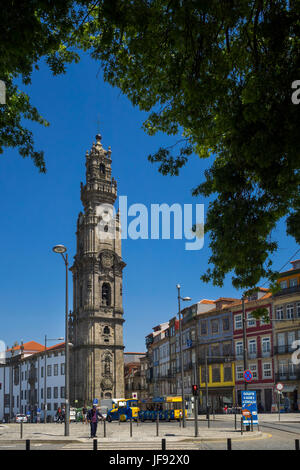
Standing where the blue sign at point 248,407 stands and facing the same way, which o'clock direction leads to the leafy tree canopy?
The leafy tree canopy is roughly at 12 o'clock from the blue sign.

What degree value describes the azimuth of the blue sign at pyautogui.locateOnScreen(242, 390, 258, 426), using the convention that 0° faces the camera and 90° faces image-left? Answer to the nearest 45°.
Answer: approximately 0°

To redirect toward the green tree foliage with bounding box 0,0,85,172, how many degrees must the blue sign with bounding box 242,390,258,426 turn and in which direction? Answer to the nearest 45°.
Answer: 0° — it already faces it

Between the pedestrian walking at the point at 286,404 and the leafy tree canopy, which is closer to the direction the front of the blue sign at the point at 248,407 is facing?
the leafy tree canopy

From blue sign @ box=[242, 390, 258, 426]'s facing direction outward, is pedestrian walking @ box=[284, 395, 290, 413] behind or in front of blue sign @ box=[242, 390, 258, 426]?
behind

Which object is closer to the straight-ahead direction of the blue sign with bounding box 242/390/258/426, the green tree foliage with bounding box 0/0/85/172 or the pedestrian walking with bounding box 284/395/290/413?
the green tree foliage
